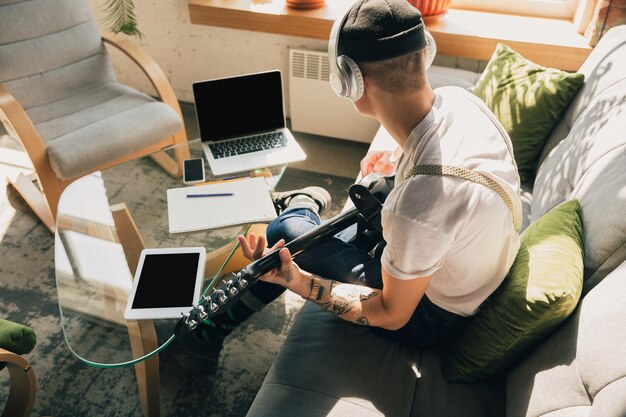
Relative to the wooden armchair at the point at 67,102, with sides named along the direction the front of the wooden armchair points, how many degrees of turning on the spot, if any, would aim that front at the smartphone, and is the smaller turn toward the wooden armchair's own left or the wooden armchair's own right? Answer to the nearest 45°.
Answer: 0° — it already faces it

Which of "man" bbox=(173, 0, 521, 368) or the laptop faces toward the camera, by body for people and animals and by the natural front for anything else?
the laptop

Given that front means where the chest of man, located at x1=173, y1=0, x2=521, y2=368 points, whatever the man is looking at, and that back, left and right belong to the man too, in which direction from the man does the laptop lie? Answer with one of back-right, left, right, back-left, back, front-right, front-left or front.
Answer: front

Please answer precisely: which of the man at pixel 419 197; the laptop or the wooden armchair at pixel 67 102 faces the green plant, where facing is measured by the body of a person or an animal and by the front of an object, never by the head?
the man

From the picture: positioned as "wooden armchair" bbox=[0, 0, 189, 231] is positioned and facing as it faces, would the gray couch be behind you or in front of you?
in front

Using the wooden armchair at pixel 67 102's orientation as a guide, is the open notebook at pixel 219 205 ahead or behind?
ahead

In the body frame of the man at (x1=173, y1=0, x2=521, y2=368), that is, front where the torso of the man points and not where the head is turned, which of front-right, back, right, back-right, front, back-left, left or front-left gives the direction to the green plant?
front

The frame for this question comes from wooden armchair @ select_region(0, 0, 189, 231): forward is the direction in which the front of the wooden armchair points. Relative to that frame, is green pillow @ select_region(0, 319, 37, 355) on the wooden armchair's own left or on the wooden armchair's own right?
on the wooden armchair's own right

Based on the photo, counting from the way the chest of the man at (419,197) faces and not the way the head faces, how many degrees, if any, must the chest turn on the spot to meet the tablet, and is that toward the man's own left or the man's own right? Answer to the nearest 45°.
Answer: approximately 45° to the man's own left

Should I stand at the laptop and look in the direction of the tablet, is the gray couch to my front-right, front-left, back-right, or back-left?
front-left

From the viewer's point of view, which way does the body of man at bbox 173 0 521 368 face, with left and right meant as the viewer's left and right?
facing away from the viewer and to the left of the viewer

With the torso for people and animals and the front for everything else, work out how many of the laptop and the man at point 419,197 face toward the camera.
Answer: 1

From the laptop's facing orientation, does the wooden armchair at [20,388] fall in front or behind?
in front

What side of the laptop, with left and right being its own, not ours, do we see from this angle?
front

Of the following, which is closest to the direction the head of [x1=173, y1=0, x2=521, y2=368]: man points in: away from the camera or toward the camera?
away from the camera
